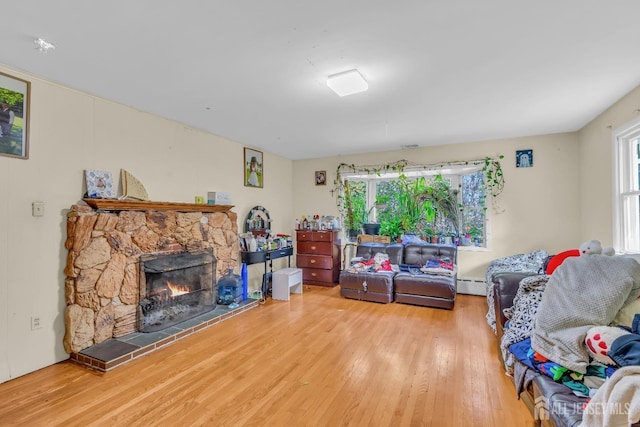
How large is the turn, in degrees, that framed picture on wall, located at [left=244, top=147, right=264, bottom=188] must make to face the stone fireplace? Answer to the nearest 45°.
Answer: approximately 90° to its right

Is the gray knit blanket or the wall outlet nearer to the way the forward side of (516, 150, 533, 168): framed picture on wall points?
the gray knit blanket

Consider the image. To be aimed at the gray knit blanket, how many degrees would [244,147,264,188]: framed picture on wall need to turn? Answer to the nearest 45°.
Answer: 0° — it already faces it

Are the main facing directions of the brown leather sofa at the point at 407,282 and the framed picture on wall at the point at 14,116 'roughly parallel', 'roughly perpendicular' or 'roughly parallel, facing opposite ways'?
roughly perpendicular

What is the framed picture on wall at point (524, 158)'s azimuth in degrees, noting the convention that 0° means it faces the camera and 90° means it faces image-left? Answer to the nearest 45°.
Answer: approximately 0°

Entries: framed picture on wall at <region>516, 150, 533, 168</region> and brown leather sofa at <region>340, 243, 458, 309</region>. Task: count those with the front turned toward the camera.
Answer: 2

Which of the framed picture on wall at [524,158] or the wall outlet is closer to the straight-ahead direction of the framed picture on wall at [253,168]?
the framed picture on wall

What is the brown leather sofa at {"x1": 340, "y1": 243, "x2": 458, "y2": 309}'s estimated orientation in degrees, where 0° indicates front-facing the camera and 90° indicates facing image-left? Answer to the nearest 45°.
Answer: approximately 0°

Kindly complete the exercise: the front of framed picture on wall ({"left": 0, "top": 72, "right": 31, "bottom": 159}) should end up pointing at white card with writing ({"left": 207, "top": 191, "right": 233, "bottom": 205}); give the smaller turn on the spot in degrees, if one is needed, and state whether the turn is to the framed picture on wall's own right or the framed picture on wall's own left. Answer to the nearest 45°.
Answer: approximately 45° to the framed picture on wall's own left

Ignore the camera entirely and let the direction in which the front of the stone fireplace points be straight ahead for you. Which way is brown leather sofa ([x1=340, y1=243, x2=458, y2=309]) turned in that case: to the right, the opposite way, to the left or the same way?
to the right

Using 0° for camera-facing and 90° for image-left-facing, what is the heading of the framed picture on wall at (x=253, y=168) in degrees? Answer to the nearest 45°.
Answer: approximately 315°

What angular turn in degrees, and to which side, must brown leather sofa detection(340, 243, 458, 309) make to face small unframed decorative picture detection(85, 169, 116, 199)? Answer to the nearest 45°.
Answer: approximately 45° to its right
